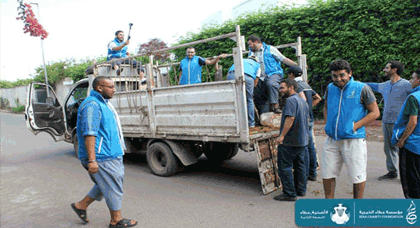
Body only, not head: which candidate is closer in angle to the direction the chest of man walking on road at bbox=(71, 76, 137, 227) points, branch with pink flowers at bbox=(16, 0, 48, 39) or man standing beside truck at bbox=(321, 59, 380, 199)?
the man standing beside truck

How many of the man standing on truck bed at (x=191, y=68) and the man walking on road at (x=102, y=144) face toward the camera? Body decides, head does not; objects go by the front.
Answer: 1

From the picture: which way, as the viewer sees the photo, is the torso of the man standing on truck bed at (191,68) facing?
toward the camera

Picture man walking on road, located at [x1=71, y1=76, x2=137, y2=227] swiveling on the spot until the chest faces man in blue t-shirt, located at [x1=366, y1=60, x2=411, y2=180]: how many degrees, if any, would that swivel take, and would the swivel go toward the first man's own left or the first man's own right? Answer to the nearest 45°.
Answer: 0° — they already face them

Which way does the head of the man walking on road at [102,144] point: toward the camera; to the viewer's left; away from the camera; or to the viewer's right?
to the viewer's right

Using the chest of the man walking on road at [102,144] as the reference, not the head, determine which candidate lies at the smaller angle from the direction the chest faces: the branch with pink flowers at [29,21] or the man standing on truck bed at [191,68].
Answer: the man standing on truck bed

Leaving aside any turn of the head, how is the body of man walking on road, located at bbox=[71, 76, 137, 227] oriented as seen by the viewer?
to the viewer's right

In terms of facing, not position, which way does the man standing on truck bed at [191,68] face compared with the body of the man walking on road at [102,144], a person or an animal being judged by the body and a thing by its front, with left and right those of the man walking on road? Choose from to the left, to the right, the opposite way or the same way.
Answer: to the right

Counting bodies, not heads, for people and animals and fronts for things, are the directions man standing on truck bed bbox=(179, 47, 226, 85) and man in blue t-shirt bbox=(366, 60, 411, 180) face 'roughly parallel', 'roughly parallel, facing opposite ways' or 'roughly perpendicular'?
roughly perpendicular

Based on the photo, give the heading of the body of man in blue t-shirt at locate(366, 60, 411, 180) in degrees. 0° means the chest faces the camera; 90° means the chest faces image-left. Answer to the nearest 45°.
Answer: approximately 45°

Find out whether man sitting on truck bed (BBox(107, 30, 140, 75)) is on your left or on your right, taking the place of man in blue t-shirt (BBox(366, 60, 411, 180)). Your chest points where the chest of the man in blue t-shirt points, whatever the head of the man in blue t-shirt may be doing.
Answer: on your right

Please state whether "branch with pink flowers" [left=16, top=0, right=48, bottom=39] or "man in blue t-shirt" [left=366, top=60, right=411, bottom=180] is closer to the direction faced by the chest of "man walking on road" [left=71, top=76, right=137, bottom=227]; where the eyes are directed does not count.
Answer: the man in blue t-shirt

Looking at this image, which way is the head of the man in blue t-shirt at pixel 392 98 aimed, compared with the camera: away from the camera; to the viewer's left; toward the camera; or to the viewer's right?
to the viewer's left

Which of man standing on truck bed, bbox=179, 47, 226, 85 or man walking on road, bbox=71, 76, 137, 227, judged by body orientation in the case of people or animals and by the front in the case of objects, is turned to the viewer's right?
the man walking on road

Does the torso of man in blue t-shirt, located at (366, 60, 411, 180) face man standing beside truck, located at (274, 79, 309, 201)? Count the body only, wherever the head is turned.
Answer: yes

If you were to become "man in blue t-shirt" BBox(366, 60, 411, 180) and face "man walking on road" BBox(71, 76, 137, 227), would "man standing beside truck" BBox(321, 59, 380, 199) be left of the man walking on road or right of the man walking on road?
left

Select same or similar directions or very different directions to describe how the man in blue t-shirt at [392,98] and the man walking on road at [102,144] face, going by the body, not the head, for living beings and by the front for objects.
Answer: very different directions
